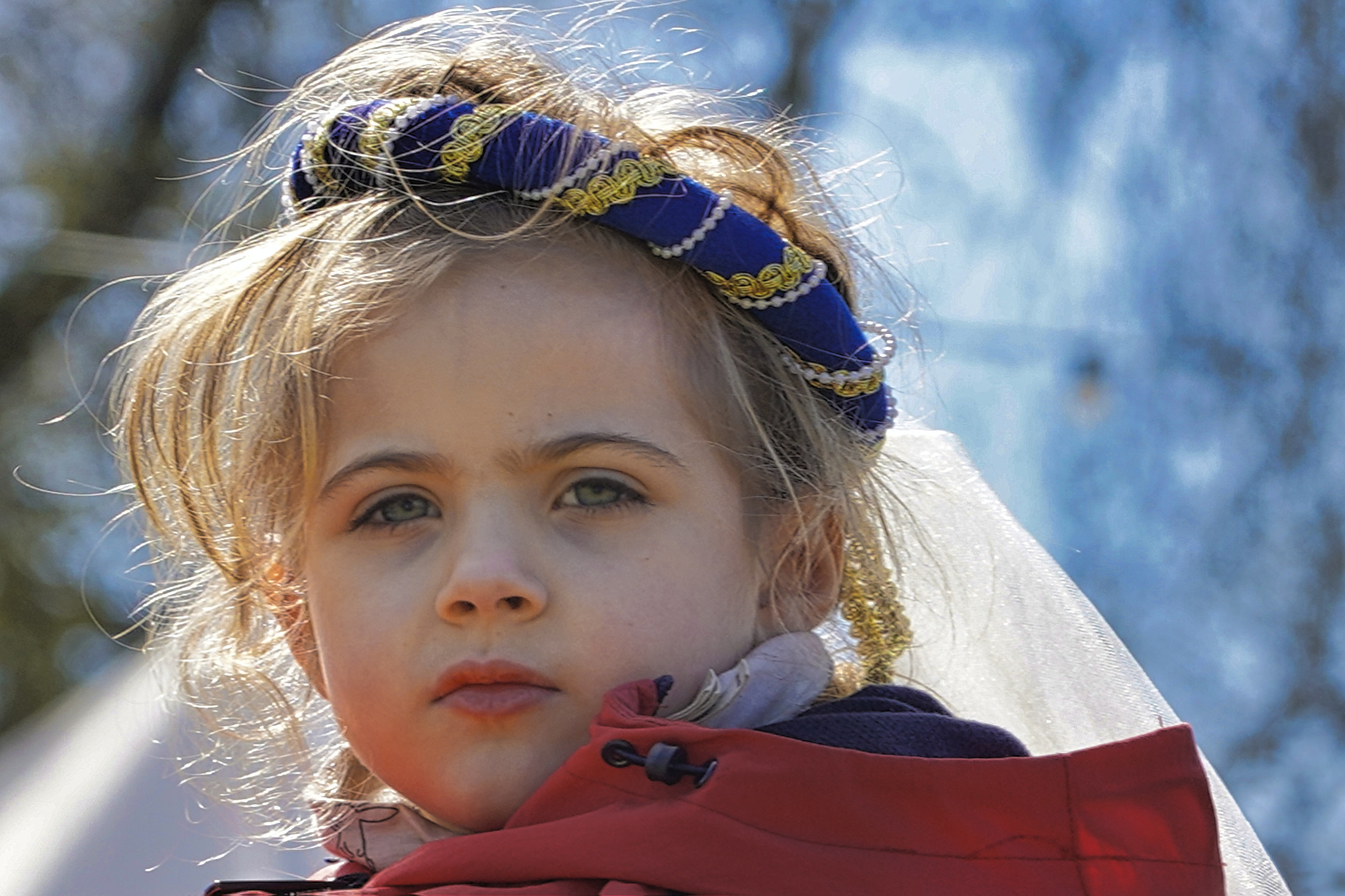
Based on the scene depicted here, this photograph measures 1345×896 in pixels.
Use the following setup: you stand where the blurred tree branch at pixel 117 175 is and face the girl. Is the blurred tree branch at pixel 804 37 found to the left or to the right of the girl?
left

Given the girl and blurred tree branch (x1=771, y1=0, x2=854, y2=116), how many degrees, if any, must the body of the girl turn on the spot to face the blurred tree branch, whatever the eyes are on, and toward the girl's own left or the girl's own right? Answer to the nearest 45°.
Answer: approximately 135° to the girl's own right

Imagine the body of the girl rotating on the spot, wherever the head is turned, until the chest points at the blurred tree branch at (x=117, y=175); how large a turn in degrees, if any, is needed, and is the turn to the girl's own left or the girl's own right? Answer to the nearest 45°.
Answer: approximately 90° to the girl's own right

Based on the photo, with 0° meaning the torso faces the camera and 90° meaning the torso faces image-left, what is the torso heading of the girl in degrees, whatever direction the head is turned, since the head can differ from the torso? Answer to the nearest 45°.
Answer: approximately 45°

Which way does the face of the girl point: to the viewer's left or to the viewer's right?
to the viewer's left
